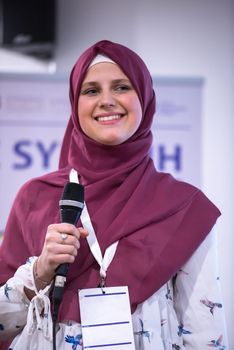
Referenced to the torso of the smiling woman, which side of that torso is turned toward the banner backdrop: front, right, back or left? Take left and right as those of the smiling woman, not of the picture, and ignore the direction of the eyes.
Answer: back

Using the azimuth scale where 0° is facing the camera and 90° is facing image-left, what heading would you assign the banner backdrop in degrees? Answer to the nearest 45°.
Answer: approximately 0°

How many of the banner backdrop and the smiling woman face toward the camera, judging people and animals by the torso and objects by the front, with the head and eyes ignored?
2

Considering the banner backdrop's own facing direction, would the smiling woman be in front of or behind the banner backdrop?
in front

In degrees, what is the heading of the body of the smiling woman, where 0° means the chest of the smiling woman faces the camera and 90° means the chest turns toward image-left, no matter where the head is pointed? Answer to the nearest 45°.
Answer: approximately 0°
